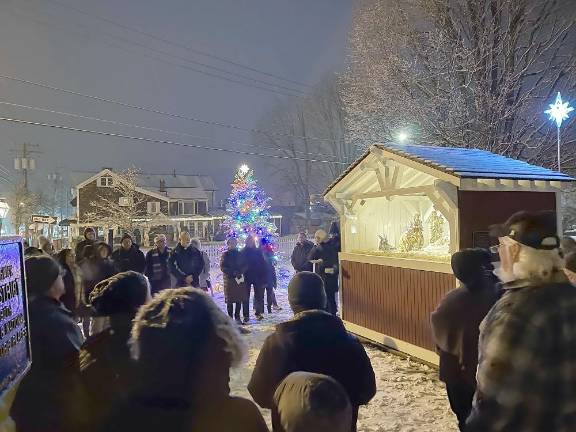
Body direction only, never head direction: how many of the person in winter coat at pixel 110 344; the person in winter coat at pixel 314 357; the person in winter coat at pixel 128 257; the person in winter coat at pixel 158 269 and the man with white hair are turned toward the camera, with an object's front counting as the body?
2

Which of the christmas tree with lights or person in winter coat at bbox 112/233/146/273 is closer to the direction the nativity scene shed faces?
the person in winter coat

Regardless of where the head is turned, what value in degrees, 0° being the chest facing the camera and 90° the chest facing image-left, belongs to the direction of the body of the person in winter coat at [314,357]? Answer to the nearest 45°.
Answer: approximately 180°

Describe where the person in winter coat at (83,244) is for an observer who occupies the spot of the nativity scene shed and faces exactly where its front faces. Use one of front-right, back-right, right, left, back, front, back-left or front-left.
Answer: front-right

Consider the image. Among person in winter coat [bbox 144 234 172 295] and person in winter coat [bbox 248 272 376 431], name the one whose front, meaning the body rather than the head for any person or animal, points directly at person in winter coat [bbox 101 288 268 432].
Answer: person in winter coat [bbox 144 234 172 295]

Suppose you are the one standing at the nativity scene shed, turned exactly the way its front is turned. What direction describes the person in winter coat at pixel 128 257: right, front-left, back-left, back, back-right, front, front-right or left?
front-right

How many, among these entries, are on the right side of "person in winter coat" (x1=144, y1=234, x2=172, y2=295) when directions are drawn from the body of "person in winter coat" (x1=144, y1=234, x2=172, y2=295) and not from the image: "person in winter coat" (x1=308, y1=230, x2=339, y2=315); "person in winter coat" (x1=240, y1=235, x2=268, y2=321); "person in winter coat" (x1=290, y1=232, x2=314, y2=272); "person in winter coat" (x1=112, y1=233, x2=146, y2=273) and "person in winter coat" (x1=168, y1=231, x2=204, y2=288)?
1

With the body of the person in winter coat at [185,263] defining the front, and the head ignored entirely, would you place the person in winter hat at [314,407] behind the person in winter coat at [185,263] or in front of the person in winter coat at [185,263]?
in front

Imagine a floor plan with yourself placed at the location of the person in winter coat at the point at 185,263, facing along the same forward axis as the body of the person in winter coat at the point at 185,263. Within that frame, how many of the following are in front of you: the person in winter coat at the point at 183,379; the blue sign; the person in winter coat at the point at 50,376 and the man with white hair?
4

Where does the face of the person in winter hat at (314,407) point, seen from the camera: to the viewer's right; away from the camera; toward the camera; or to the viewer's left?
away from the camera

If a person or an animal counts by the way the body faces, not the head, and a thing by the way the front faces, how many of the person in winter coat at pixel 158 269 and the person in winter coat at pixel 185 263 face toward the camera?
2

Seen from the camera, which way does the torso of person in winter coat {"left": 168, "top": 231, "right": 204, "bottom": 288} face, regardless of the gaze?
toward the camera

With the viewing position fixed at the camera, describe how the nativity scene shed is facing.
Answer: facing the viewer and to the left of the viewer

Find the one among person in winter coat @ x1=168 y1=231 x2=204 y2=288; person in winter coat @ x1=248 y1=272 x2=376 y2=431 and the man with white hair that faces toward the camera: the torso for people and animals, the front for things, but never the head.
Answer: person in winter coat @ x1=168 y1=231 x2=204 y2=288

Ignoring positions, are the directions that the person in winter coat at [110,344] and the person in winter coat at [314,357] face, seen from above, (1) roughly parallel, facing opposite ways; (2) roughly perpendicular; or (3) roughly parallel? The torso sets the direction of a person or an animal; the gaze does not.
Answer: roughly parallel

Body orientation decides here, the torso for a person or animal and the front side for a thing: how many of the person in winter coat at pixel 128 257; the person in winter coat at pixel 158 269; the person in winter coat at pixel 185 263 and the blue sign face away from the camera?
0

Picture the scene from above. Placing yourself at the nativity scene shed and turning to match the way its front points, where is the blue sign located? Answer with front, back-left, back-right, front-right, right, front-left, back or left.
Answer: front-left
